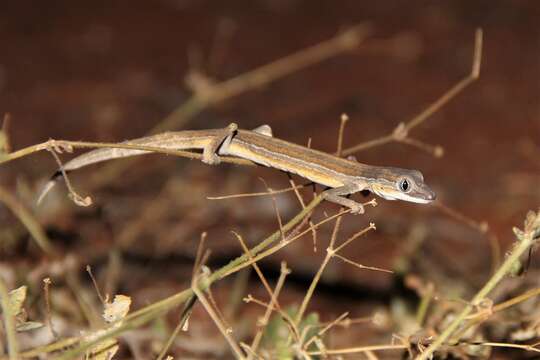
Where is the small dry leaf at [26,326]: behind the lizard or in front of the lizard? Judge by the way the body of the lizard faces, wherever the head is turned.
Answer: behind

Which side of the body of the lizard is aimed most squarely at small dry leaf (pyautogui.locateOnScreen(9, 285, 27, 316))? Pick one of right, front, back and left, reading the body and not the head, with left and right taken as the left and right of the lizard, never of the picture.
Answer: back

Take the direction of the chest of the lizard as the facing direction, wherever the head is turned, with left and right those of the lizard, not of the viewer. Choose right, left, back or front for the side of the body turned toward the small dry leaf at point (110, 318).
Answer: back

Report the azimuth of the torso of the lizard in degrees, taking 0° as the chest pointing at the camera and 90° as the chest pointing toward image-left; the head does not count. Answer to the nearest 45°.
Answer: approximately 270°
